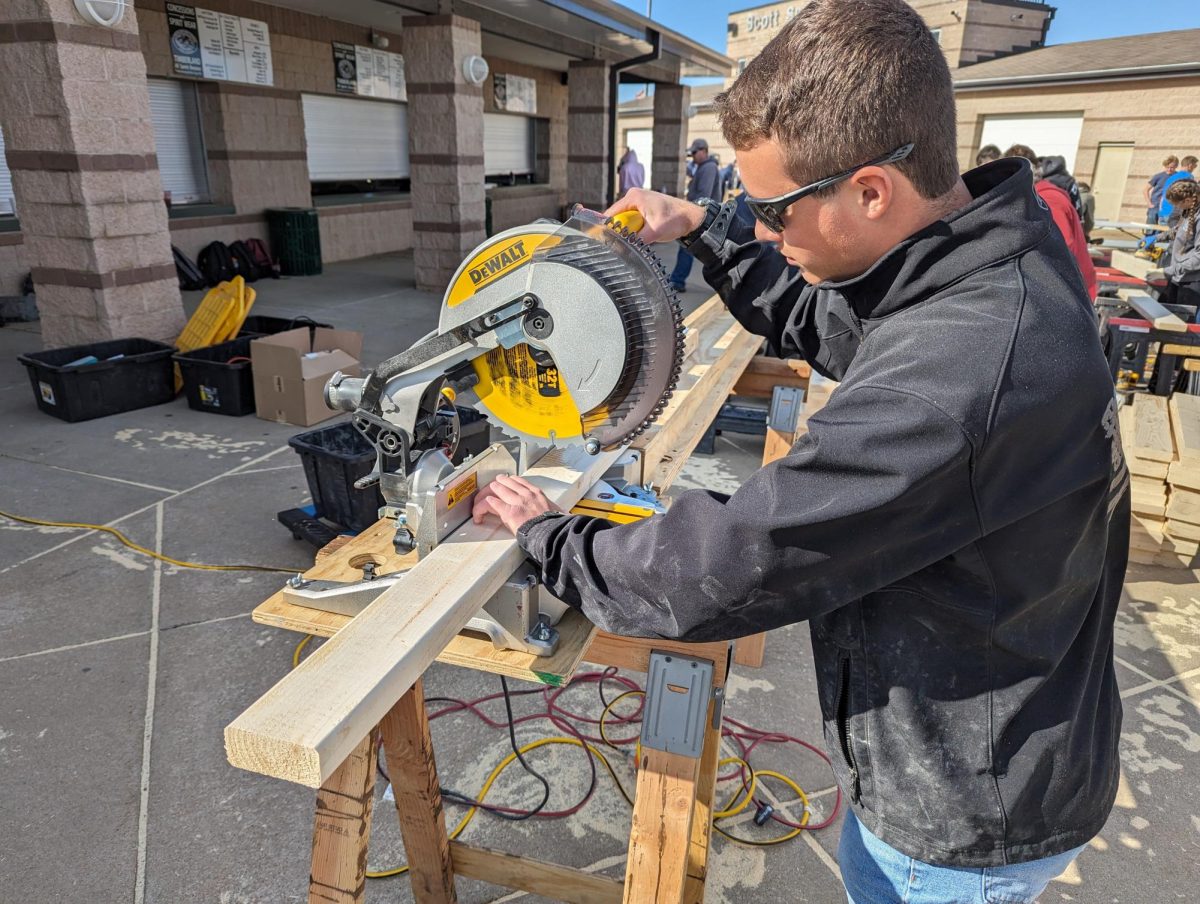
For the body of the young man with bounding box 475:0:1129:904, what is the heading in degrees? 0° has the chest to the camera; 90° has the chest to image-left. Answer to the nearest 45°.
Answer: approximately 90°

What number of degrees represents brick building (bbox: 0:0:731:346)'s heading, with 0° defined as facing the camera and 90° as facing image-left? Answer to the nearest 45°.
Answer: approximately 315°

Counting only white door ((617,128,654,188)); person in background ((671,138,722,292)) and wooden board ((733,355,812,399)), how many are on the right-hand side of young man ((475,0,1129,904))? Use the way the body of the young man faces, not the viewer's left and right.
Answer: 3

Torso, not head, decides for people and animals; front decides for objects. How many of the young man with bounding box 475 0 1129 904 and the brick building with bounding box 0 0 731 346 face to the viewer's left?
1

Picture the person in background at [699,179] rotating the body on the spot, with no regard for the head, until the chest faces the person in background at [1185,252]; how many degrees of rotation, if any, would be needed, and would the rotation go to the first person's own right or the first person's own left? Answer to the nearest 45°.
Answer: approximately 135° to the first person's own left

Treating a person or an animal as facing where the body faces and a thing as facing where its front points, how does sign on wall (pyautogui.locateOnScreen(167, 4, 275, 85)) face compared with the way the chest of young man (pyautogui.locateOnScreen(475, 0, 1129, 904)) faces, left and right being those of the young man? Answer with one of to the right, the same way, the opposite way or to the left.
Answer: the opposite way

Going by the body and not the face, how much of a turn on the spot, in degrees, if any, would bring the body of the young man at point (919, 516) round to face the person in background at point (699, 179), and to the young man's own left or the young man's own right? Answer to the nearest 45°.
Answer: approximately 90° to the young man's own right
